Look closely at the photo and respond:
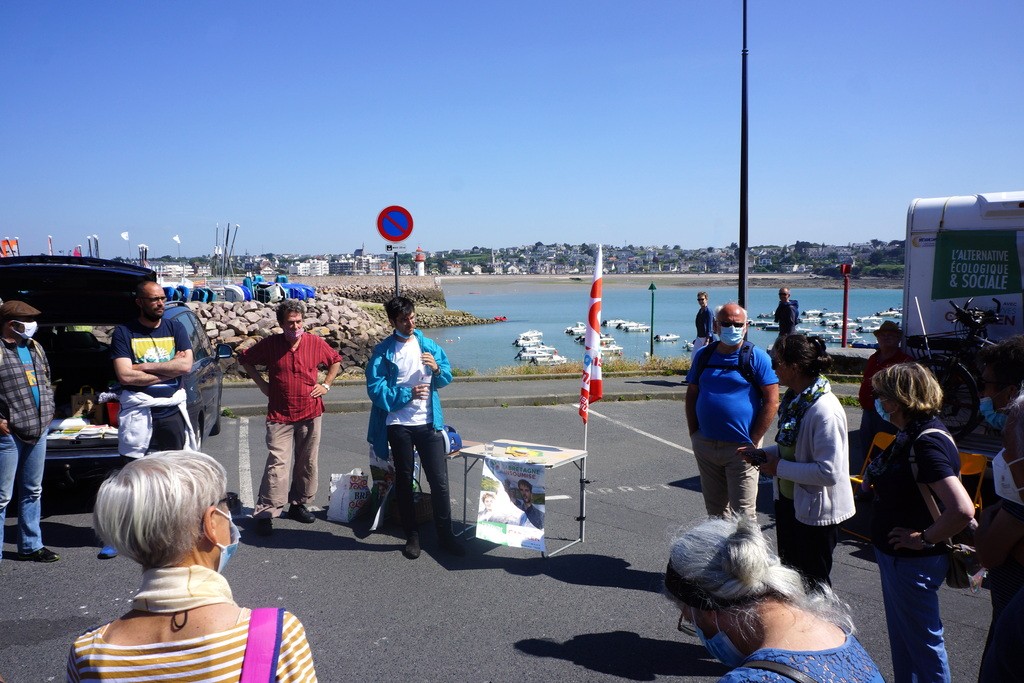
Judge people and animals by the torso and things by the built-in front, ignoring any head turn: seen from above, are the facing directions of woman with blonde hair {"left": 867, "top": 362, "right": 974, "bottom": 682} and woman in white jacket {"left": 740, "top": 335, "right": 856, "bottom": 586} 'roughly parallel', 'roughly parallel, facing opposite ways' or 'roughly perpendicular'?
roughly parallel

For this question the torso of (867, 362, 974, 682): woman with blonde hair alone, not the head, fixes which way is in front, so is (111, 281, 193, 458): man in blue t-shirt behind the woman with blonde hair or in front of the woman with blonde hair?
in front

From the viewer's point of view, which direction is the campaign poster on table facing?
toward the camera

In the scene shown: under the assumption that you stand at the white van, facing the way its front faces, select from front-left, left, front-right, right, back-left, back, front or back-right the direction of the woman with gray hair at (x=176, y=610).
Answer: back

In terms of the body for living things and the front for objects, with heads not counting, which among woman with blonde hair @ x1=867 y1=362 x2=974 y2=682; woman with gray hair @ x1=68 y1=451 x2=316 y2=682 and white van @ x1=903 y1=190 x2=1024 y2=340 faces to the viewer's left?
the woman with blonde hair

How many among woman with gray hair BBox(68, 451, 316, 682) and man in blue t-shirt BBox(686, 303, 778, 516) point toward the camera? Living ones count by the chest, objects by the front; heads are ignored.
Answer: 1

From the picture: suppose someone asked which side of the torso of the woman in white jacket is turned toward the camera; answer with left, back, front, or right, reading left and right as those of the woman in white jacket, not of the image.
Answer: left

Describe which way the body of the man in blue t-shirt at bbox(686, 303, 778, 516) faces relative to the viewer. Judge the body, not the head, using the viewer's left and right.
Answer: facing the viewer

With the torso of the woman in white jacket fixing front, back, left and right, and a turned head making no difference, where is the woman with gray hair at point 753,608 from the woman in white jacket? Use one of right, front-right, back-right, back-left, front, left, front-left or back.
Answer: left

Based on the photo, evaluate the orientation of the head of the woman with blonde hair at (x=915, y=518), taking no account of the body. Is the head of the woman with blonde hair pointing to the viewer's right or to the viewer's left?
to the viewer's left

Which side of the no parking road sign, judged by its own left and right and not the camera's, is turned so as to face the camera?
front

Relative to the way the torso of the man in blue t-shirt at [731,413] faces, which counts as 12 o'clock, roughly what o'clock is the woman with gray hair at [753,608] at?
The woman with gray hair is roughly at 12 o'clock from the man in blue t-shirt.
